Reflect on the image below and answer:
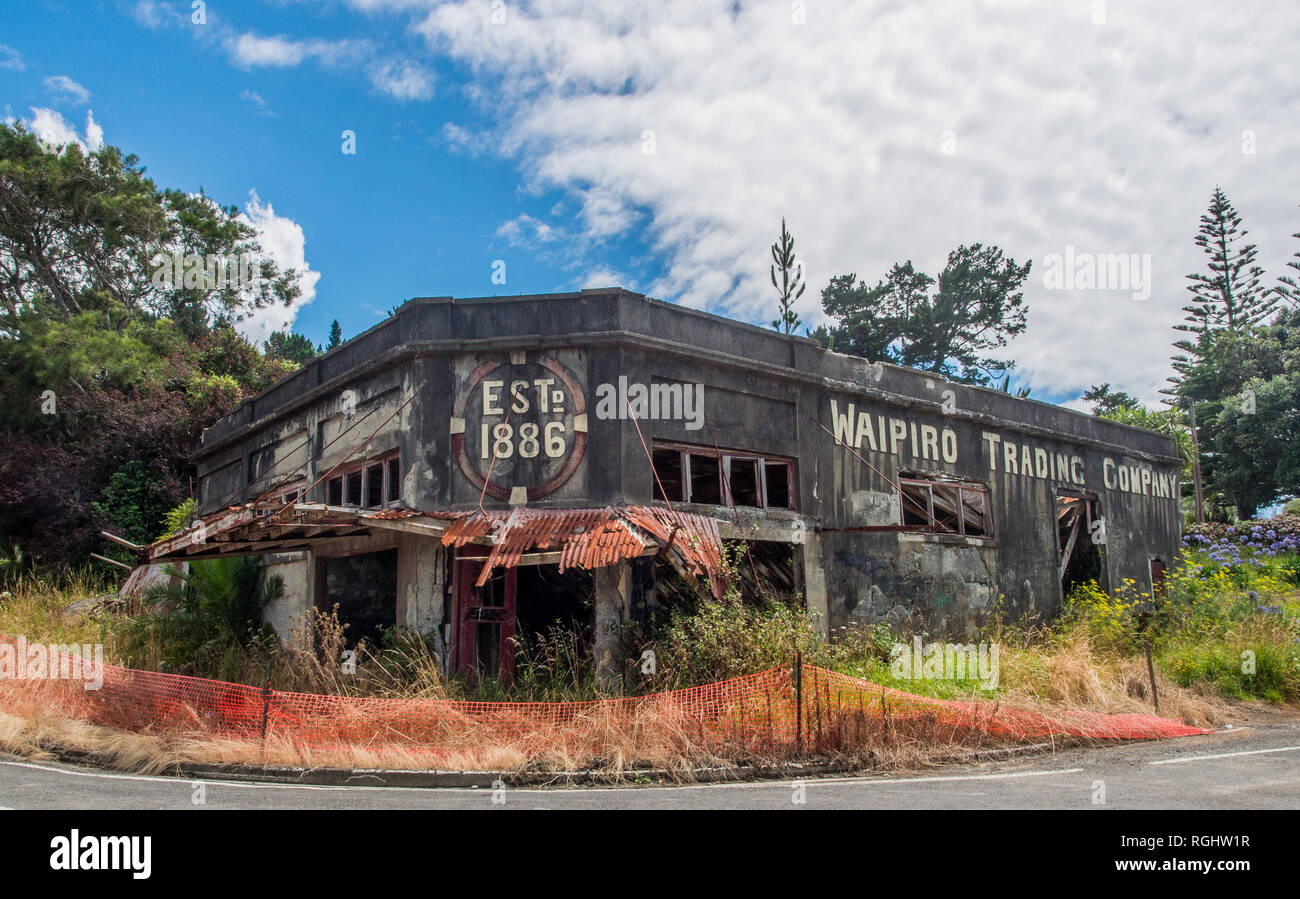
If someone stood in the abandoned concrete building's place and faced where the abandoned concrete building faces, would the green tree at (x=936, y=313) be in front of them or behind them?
behind

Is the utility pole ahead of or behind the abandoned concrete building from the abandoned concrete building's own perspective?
behind

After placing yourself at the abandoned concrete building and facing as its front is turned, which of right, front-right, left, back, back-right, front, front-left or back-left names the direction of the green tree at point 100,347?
back-right

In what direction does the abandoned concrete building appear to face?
toward the camera
